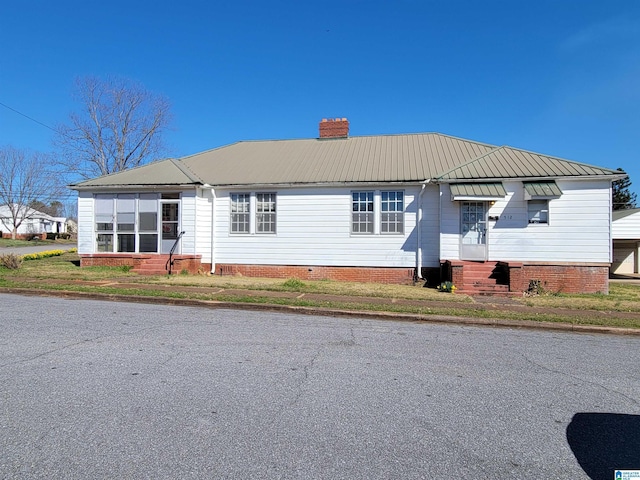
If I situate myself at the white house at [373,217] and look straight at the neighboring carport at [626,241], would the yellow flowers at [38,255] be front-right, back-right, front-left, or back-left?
back-left

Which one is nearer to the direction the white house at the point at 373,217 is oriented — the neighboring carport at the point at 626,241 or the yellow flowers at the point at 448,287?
the yellow flowers

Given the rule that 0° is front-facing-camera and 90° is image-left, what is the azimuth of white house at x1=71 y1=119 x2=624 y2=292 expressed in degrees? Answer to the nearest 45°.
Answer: approximately 0°

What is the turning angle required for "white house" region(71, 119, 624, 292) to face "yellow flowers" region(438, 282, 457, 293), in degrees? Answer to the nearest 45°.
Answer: approximately 45° to its left

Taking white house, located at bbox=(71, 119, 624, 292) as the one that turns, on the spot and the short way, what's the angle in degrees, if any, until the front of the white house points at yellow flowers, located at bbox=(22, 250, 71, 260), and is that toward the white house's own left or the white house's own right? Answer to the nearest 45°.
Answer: approximately 90° to the white house's own right

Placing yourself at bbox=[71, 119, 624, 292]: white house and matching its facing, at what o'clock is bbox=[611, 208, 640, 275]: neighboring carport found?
The neighboring carport is roughly at 8 o'clock from the white house.

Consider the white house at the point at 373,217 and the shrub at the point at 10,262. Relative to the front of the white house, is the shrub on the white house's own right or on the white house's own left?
on the white house's own right
